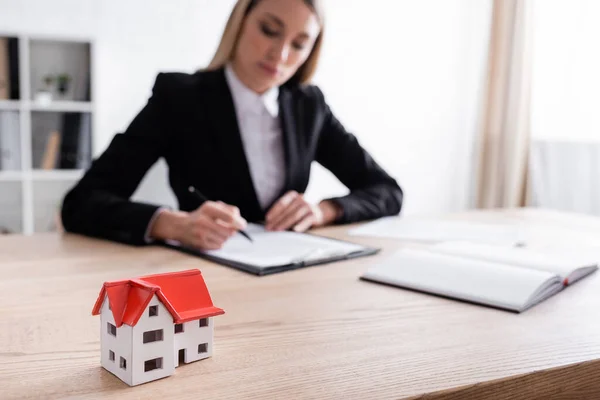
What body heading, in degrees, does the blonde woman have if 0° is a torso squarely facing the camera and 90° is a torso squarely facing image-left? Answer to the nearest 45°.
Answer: approximately 315°

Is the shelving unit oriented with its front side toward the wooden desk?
yes

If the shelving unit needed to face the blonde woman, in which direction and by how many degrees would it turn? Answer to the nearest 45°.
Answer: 0° — it already faces them

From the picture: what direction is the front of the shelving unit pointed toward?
toward the camera

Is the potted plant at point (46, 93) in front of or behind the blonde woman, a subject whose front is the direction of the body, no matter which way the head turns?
behind

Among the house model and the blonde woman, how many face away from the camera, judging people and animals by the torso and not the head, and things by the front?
0

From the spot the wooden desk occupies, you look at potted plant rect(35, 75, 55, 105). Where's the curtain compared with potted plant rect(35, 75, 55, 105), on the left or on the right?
right

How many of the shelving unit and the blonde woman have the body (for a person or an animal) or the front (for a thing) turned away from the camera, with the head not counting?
0

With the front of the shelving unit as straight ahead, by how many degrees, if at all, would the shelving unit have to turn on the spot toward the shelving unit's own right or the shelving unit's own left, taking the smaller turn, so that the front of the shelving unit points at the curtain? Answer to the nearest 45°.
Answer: approximately 90° to the shelving unit's own left
